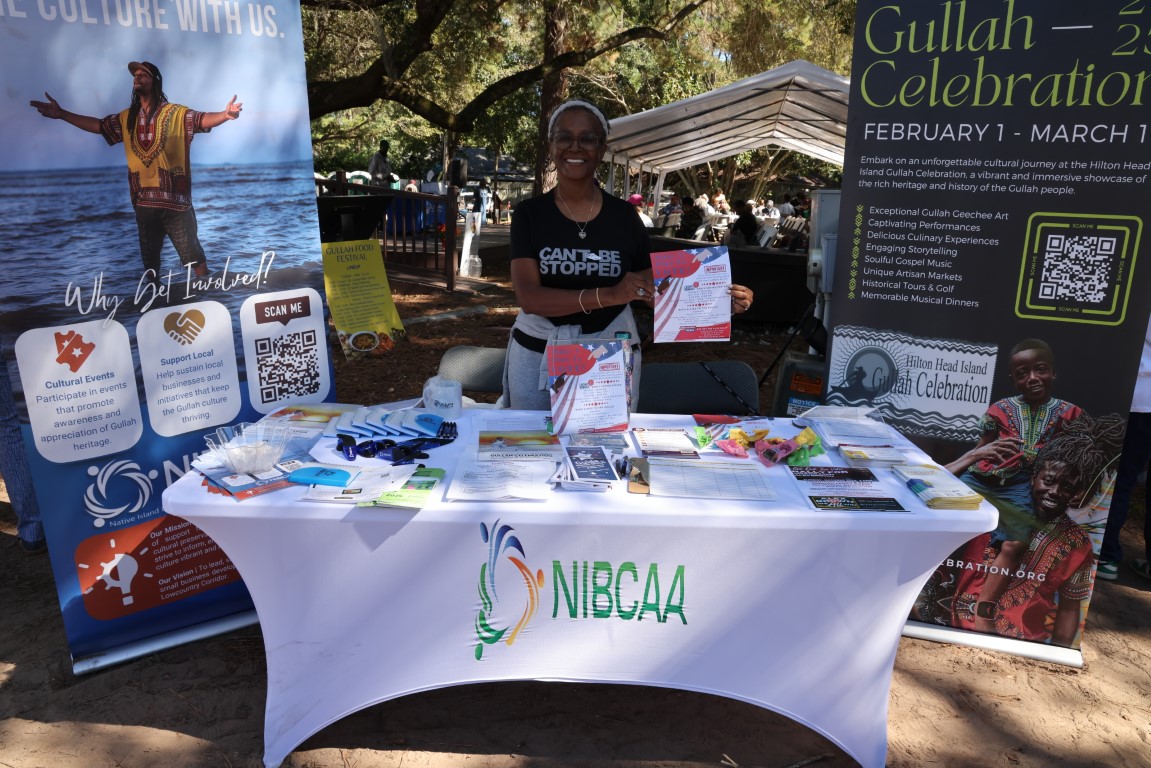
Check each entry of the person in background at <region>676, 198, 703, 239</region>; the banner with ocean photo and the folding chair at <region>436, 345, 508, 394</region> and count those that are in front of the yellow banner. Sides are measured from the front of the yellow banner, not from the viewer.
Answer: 2

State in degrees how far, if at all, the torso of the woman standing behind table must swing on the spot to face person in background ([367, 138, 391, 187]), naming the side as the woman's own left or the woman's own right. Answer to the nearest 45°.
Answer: approximately 180°

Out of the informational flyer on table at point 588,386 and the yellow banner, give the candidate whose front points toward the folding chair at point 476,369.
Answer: the yellow banner

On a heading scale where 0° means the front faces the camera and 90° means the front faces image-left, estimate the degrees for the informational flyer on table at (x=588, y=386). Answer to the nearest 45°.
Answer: approximately 0°

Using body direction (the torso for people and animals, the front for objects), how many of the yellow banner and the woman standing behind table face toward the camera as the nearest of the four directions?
2

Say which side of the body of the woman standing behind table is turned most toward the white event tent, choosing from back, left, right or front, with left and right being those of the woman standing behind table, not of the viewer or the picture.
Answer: back

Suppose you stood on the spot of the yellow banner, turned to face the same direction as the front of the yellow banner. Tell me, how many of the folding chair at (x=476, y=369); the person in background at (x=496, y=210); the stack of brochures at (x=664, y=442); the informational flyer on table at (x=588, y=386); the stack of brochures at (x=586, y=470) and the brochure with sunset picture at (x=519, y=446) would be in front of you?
5

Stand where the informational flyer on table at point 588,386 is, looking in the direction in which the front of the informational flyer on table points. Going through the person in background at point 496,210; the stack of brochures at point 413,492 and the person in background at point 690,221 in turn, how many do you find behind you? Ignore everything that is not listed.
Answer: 2
